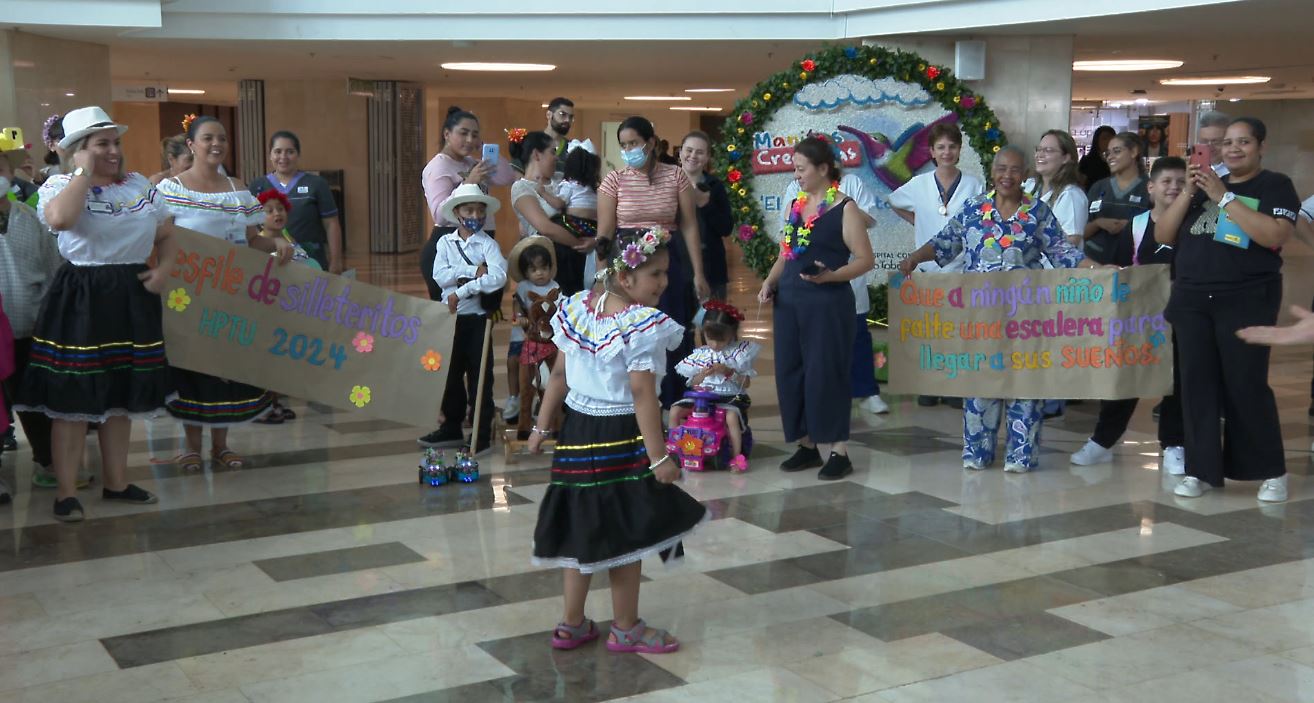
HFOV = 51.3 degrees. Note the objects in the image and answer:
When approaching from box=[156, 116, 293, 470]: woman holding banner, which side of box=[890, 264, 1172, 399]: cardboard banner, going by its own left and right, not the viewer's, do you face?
right

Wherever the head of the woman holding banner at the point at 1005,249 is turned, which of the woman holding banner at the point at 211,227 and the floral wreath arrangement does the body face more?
the woman holding banner

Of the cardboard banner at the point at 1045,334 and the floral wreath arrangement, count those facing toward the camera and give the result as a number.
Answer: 2

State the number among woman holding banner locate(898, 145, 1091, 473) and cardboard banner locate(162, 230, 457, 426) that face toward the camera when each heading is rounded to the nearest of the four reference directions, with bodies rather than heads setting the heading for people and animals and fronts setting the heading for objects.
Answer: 2

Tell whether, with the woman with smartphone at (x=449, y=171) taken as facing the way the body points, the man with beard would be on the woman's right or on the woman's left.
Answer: on the woman's left

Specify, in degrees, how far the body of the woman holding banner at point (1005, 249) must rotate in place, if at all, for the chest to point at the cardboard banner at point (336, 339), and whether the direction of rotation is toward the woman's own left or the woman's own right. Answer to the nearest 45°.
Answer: approximately 90° to the woman's own right

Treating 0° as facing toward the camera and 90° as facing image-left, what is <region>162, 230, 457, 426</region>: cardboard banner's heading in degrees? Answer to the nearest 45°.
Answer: approximately 0°

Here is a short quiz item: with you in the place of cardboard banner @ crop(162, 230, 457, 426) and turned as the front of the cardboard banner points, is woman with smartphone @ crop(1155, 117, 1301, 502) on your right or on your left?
on your left

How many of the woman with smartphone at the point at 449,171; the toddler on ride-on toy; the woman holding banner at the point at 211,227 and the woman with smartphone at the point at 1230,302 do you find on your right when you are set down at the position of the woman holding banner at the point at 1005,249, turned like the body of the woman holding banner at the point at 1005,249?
3

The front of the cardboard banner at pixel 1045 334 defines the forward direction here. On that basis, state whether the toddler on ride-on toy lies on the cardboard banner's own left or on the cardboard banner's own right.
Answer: on the cardboard banner's own right

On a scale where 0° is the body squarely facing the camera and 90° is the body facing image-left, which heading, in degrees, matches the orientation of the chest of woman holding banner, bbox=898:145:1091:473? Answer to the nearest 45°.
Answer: approximately 0°

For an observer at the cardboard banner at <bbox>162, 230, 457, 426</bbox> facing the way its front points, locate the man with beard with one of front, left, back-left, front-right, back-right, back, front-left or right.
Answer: back-left

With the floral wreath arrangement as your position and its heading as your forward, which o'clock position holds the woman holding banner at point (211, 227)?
The woman holding banner is roughly at 1 o'clock from the floral wreath arrangement.

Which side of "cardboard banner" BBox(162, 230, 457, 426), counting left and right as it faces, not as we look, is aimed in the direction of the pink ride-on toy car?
left

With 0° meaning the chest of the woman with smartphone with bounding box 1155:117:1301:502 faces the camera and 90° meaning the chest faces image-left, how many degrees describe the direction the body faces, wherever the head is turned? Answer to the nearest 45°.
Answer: approximately 45°
